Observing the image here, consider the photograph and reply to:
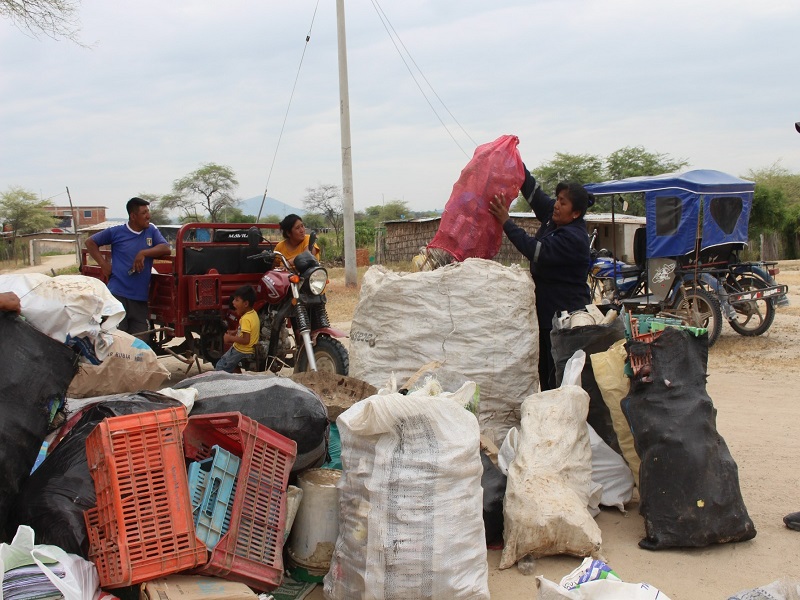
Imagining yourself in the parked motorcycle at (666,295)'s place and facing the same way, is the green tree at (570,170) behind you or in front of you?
in front

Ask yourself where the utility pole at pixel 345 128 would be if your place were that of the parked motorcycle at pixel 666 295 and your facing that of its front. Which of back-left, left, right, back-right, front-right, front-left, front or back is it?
front

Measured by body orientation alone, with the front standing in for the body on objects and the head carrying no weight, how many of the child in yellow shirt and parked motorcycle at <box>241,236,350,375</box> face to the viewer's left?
1

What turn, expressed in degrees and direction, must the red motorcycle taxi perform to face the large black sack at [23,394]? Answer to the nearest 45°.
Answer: approximately 45° to its right

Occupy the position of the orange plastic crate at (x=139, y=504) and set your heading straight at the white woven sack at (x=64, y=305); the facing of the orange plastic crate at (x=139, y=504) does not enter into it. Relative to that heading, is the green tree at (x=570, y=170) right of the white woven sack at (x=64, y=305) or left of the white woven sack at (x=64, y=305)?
right

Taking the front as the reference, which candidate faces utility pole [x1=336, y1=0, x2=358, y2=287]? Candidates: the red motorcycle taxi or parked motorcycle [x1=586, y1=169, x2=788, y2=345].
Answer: the parked motorcycle

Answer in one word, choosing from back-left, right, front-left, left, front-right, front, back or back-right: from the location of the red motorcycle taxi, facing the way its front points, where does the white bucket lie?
front-right

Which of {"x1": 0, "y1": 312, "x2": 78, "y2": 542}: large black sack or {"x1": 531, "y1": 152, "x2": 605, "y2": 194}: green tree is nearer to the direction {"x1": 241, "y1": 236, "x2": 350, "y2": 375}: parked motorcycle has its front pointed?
the large black sack

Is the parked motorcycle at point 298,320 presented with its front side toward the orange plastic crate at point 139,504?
no

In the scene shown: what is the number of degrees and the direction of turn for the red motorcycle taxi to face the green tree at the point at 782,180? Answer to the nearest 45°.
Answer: approximately 90° to its left

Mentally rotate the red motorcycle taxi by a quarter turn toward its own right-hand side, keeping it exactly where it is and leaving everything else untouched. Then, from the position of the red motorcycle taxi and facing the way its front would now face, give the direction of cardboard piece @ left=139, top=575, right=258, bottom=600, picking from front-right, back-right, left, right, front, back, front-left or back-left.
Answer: front-left

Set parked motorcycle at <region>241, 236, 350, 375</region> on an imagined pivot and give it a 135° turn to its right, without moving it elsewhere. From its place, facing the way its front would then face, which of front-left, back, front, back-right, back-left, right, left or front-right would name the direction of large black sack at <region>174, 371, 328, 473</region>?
left

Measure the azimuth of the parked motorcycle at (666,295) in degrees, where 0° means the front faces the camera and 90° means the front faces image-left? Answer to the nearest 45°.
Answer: approximately 135°

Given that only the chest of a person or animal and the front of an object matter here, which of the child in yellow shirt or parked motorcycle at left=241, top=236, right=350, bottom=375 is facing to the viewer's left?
the child in yellow shirt

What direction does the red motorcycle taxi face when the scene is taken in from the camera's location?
facing the viewer and to the right of the viewer

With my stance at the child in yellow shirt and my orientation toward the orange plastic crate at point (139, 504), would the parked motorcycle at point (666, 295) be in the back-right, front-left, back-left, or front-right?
back-left

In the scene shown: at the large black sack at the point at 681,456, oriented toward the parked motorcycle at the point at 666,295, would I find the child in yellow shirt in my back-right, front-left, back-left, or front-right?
front-left
